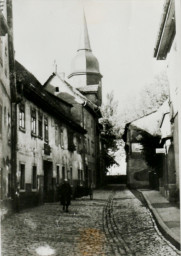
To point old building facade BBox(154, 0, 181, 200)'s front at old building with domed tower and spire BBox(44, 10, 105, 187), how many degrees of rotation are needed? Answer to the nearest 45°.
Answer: approximately 45° to its right

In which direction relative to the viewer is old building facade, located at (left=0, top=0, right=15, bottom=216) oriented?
to the viewer's right

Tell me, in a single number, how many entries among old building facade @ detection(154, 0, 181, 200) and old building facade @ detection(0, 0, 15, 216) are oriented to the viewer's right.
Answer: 1

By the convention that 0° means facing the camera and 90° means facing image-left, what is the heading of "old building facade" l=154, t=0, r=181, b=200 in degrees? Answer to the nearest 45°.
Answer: approximately 90°

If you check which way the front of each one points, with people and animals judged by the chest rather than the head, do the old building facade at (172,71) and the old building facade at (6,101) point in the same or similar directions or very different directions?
very different directions
